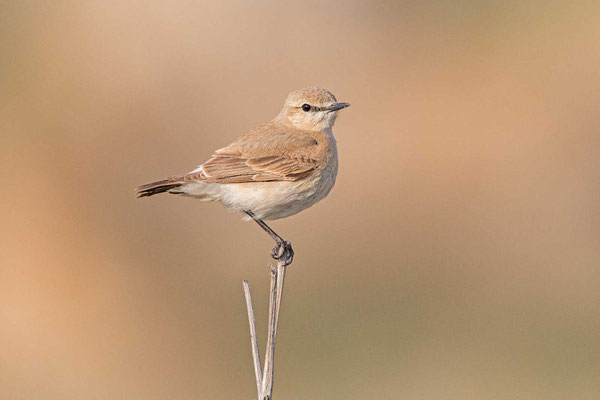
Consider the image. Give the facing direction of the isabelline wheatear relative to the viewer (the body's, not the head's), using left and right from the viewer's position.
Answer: facing to the right of the viewer
